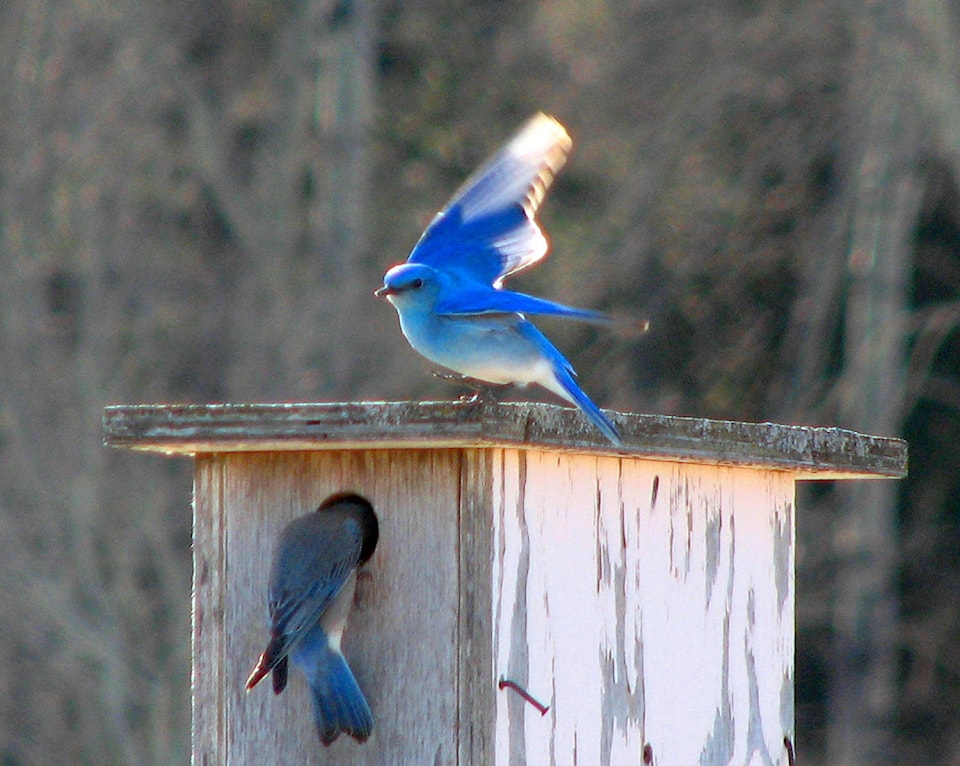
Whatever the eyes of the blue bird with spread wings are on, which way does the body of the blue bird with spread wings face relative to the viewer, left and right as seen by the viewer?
facing to the left of the viewer

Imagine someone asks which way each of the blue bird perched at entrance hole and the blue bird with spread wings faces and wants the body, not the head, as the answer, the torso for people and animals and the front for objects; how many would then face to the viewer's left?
1

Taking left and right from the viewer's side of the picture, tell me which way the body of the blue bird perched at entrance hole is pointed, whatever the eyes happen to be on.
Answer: facing away from the viewer and to the right of the viewer

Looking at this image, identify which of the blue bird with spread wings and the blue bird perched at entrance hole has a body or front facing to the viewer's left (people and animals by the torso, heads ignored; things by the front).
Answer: the blue bird with spread wings
